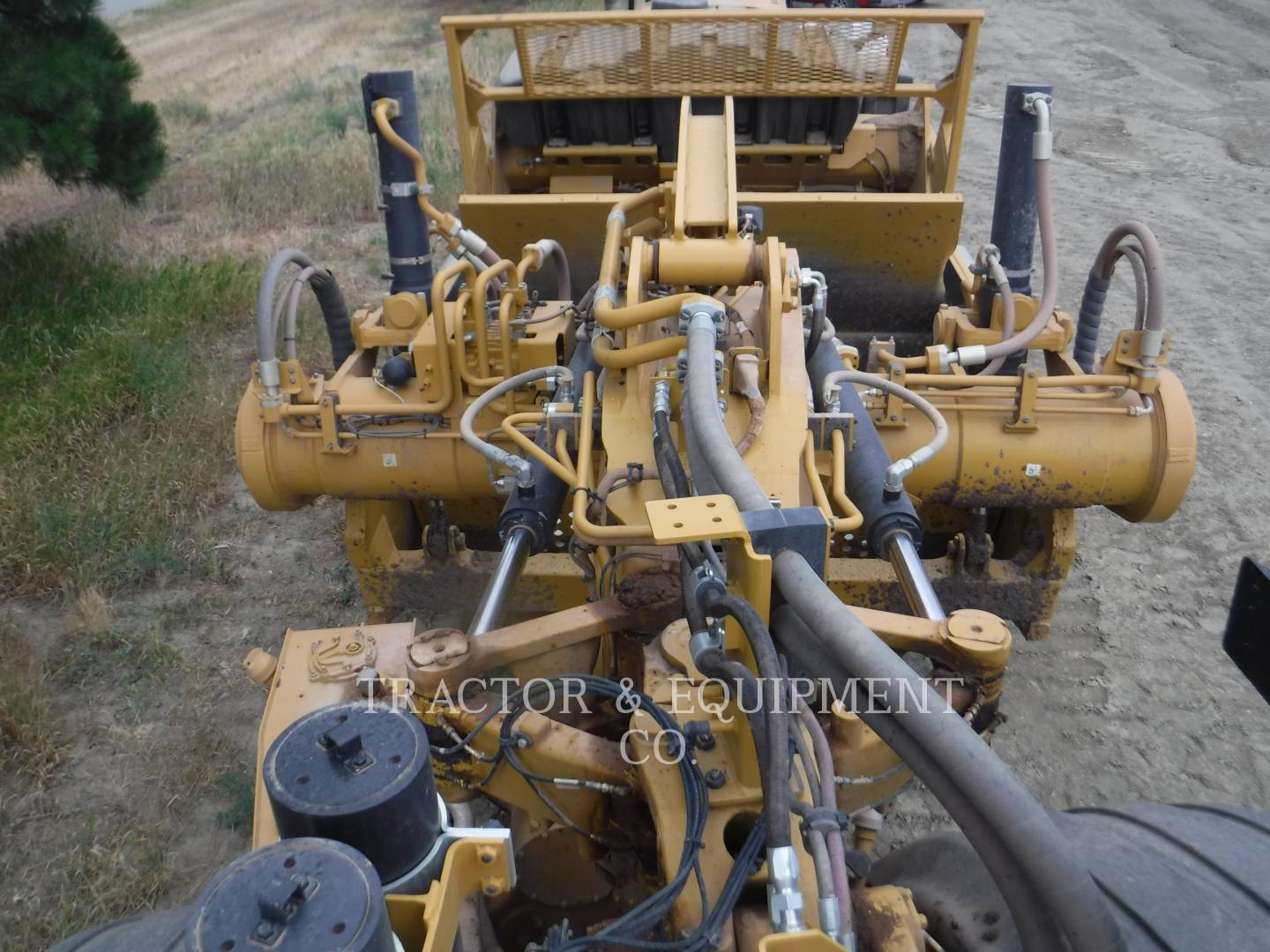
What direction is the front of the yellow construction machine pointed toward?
toward the camera
